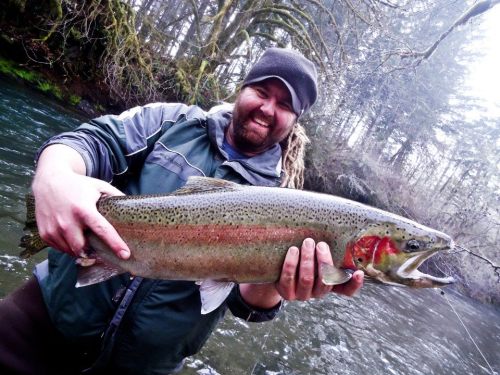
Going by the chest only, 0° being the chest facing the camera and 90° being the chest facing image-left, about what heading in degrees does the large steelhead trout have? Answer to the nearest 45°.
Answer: approximately 270°
